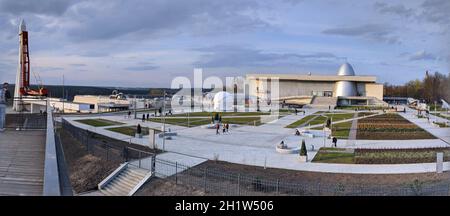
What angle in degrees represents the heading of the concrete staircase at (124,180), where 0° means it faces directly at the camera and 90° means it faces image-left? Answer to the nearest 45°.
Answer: approximately 45°

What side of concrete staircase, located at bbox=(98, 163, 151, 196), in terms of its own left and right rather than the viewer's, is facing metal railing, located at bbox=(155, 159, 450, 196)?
left
